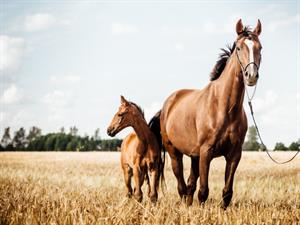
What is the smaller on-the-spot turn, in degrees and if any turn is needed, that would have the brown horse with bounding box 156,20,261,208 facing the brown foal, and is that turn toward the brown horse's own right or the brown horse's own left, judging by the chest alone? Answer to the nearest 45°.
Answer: approximately 180°

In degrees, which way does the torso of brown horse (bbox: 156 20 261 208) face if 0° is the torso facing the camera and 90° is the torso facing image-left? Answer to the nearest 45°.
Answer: approximately 315°
